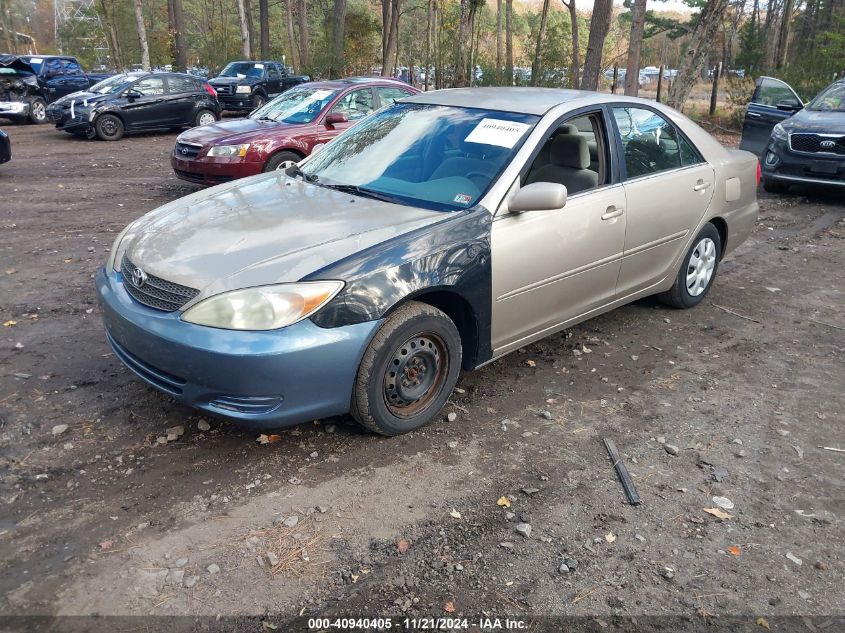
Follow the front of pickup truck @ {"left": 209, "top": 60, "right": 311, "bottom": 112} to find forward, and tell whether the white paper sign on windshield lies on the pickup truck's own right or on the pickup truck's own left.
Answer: on the pickup truck's own left

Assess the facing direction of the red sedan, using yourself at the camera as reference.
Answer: facing the viewer and to the left of the viewer

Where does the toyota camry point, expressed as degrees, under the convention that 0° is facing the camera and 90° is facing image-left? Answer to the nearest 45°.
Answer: approximately 45°

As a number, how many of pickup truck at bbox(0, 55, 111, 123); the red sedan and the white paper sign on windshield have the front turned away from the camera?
0

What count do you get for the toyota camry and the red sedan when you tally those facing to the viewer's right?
0

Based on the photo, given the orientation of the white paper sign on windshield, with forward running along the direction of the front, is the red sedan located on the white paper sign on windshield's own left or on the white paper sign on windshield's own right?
on the white paper sign on windshield's own right

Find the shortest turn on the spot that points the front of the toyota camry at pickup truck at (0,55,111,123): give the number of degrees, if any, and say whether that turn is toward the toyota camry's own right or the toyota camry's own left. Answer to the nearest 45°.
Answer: approximately 90° to the toyota camry's own right

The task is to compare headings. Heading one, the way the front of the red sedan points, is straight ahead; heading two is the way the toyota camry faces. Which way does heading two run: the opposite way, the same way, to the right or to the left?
the same way

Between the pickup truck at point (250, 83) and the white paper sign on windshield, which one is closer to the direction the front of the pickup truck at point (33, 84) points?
the white paper sign on windshield

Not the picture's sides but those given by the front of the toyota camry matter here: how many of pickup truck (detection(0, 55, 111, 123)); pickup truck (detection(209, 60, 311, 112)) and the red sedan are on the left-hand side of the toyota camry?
0

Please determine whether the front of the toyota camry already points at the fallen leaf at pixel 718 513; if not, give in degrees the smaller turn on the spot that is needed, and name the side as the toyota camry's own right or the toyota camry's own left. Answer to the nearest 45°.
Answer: approximately 90° to the toyota camry's own left

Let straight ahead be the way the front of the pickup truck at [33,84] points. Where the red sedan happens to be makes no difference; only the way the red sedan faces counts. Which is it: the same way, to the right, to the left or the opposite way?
the same way

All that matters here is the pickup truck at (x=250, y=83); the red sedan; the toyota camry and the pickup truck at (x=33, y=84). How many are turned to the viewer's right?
0

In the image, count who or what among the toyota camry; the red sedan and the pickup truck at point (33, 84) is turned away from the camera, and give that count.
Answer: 0

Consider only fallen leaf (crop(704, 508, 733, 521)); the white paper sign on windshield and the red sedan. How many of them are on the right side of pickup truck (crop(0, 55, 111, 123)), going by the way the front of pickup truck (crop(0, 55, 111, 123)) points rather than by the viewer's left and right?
0

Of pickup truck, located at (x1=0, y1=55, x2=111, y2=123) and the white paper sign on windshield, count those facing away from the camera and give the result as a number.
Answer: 0

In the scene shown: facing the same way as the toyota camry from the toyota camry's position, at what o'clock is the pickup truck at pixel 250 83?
The pickup truck is roughly at 4 o'clock from the toyota camry.

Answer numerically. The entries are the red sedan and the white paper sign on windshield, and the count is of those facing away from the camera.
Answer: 0

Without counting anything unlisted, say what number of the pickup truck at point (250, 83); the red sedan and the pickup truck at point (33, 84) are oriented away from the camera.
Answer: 0

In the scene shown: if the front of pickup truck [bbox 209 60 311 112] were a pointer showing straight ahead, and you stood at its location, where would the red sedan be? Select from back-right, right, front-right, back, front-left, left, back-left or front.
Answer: front-left
